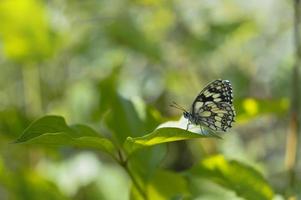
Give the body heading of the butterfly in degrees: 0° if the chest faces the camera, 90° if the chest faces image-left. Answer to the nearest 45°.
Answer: approximately 90°

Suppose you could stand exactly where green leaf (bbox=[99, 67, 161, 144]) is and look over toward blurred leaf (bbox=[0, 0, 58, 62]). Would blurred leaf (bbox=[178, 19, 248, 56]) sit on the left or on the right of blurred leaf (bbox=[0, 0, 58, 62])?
right

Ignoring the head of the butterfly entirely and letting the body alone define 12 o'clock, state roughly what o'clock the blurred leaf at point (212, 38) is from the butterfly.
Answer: The blurred leaf is roughly at 3 o'clock from the butterfly.
